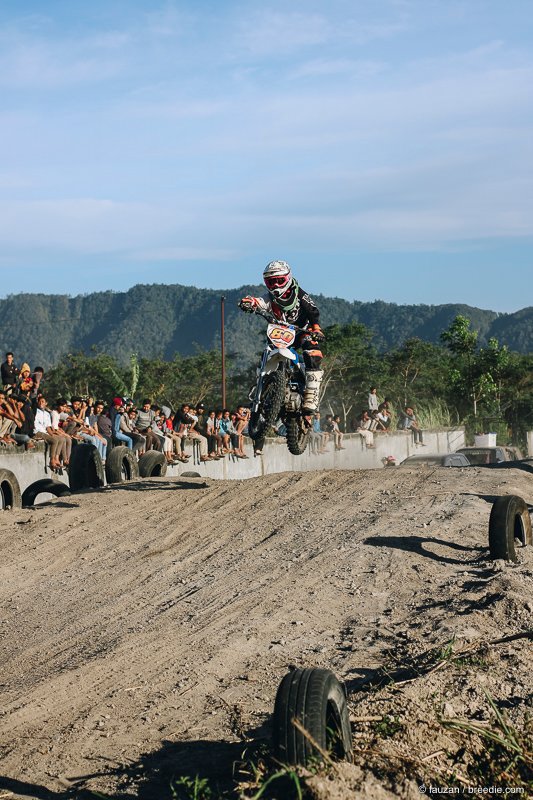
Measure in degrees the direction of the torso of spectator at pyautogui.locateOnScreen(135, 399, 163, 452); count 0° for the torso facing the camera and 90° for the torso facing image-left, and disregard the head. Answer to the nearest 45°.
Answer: approximately 315°

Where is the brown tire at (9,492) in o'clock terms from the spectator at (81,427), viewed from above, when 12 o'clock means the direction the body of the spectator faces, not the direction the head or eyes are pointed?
The brown tire is roughly at 2 o'clock from the spectator.

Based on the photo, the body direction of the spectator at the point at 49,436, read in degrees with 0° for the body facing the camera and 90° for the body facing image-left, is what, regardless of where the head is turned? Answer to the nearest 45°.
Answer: approximately 315°

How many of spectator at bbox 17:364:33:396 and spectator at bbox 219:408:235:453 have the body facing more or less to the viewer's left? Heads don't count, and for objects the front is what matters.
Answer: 0

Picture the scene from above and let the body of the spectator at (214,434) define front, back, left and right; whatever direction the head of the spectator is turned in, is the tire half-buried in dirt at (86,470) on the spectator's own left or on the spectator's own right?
on the spectator's own right

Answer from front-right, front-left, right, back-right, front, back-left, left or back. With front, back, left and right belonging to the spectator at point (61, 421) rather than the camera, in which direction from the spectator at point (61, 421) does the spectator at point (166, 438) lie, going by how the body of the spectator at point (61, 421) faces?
left

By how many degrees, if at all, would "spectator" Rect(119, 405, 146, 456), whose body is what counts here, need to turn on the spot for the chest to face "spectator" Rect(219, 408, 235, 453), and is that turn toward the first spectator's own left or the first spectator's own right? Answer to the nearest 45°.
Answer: approximately 90° to the first spectator's own left

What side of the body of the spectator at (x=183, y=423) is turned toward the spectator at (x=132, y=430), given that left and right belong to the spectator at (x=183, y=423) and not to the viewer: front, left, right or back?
right

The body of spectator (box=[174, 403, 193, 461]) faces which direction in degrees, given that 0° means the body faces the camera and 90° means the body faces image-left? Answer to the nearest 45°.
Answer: approximately 315°

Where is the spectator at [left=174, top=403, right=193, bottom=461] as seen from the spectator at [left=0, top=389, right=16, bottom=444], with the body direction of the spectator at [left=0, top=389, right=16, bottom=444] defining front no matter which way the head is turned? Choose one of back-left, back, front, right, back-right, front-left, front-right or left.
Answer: left

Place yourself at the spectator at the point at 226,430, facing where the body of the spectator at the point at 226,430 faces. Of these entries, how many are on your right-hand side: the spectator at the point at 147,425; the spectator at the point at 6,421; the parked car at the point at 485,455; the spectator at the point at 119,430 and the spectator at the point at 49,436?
4
